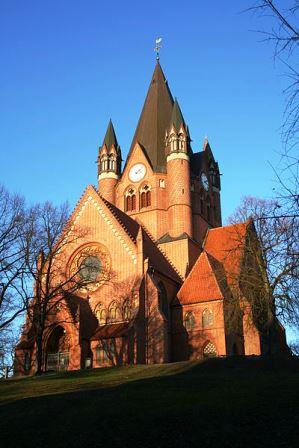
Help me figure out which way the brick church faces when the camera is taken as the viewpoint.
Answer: facing the viewer and to the left of the viewer
